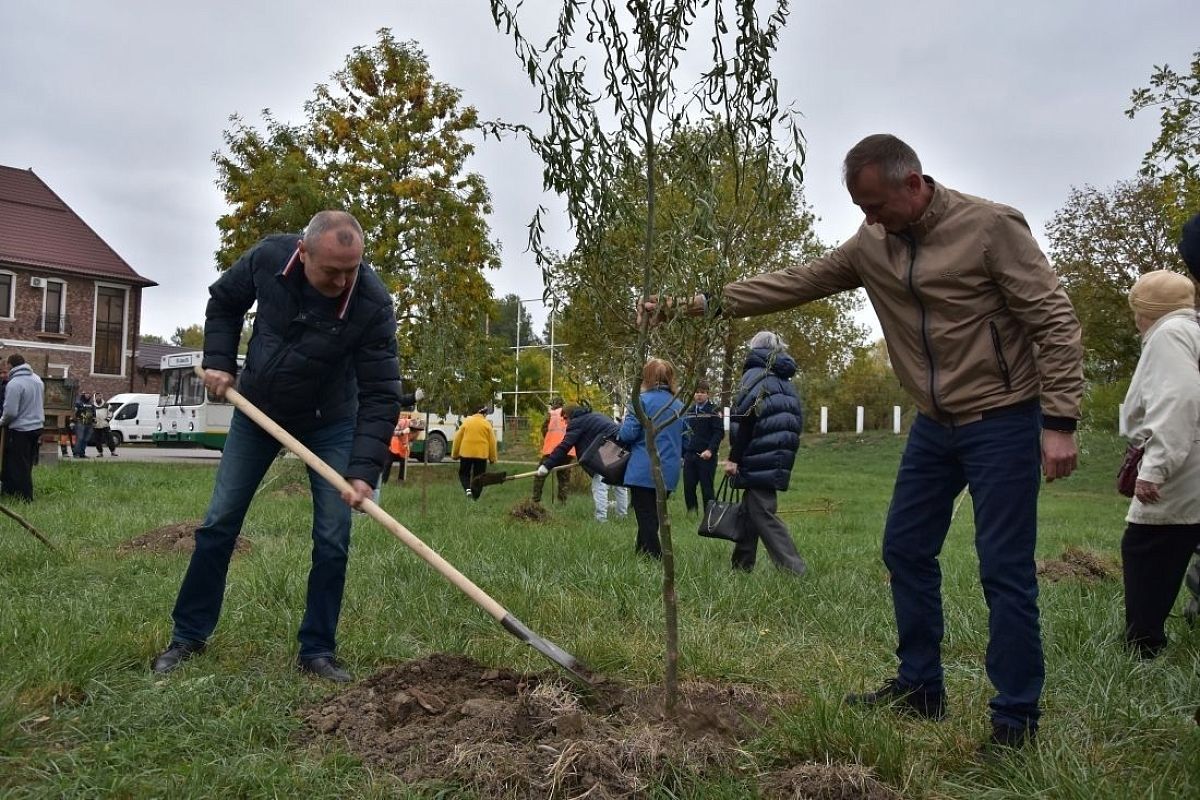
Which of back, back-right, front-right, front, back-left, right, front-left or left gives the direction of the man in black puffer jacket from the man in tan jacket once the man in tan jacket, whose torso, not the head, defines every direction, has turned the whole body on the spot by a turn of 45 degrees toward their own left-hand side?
right

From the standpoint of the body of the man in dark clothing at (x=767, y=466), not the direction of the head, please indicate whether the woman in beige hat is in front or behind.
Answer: behind

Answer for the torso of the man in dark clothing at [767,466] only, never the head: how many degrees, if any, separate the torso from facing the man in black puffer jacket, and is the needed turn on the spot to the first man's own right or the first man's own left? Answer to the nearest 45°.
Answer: approximately 90° to the first man's own left

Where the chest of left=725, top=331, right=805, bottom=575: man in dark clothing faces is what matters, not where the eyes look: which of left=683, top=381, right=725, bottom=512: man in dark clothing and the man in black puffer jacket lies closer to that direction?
the man in dark clothing

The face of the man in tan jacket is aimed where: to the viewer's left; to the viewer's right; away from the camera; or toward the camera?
to the viewer's left

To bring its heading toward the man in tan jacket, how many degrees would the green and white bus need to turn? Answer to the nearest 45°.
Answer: approximately 45° to its left

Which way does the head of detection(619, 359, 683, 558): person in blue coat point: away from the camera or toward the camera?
away from the camera

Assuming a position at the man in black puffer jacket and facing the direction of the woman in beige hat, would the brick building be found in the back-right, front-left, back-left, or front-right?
back-left

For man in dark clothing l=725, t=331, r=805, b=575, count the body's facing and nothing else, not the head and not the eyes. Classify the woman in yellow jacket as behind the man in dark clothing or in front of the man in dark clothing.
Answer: in front

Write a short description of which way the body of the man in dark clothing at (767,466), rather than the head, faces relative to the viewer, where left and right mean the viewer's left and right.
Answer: facing away from the viewer and to the left of the viewer

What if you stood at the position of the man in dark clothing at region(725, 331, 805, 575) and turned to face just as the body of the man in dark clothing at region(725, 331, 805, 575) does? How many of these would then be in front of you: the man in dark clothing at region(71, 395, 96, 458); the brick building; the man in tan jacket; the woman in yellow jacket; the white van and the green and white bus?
5

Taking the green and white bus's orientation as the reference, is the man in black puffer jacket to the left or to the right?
on its left

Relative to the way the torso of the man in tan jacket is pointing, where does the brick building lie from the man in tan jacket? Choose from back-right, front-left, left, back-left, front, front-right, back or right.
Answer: right

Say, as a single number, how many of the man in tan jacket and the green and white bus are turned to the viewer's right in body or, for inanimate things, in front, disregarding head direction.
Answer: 0

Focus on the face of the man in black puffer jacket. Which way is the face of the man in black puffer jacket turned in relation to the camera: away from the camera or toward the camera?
toward the camera

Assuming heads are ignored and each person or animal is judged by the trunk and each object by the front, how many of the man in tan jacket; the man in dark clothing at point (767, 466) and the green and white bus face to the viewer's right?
0

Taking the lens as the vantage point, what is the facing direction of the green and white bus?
facing the viewer and to the left of the viewer

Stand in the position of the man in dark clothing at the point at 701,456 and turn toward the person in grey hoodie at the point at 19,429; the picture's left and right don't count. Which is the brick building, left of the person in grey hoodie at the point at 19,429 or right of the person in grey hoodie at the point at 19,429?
right

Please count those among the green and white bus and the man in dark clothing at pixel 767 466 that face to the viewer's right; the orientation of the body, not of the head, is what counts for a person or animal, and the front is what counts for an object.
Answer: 0

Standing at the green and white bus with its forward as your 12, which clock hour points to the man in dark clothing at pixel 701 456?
The man in dark clothing is roughly at 10 o'clock from the green and white bus.

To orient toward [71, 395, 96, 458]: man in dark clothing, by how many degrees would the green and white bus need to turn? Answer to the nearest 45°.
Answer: approximately 45° to its right
